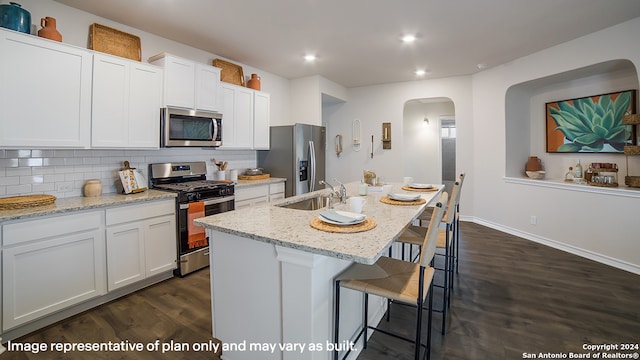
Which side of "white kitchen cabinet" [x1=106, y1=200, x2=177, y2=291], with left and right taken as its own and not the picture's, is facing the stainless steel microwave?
left

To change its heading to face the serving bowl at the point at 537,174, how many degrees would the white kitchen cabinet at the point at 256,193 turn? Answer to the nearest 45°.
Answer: approximately 45° to its left

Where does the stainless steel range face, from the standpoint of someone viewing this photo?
facing the viewer and to the right of the viewer

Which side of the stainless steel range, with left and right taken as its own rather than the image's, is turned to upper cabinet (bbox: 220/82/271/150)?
left

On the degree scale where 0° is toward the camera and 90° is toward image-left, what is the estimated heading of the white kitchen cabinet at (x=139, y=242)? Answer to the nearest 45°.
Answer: approximately 315°

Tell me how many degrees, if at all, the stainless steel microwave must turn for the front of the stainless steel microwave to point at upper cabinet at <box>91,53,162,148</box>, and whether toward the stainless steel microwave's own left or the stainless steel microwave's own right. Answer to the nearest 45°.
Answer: approximately 90° to the stainless steel microwave's own right
